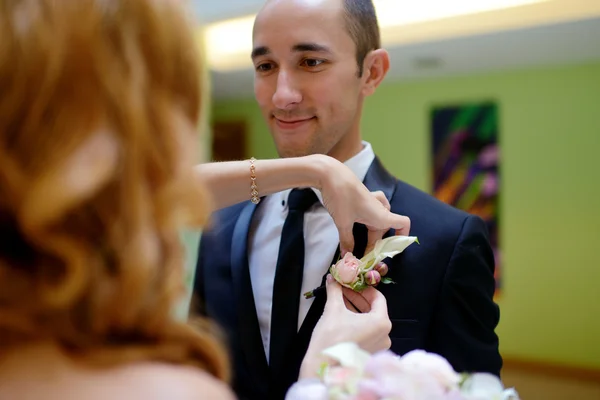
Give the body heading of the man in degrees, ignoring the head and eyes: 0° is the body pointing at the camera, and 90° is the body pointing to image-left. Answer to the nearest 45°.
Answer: approximately 45°

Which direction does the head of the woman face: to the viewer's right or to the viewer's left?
to the viewer's right

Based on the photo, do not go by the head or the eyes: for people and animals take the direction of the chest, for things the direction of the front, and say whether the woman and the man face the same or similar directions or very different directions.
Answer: very different directions

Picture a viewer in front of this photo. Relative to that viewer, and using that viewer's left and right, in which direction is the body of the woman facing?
facing away from the viewer and to the right of the viewer

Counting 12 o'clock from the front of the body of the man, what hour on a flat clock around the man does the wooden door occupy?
The wooden door is roughly at 4 o'clock from the man.

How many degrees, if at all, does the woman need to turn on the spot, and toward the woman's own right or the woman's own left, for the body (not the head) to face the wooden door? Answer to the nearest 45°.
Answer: approximately 45° to the woman's own left

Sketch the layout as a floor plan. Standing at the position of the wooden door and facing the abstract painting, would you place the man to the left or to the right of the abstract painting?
right

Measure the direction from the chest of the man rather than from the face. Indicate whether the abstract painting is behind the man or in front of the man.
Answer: behind

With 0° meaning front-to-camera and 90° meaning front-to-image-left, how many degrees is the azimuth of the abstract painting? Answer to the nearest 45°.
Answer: approximately 45°

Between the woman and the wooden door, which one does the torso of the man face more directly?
the woman
